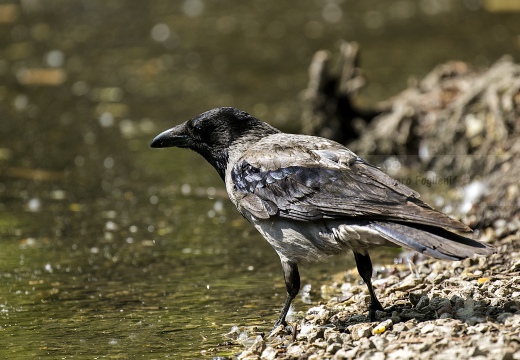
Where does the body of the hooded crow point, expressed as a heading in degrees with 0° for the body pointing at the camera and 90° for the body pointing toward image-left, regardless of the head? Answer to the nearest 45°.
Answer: approximately 90°
